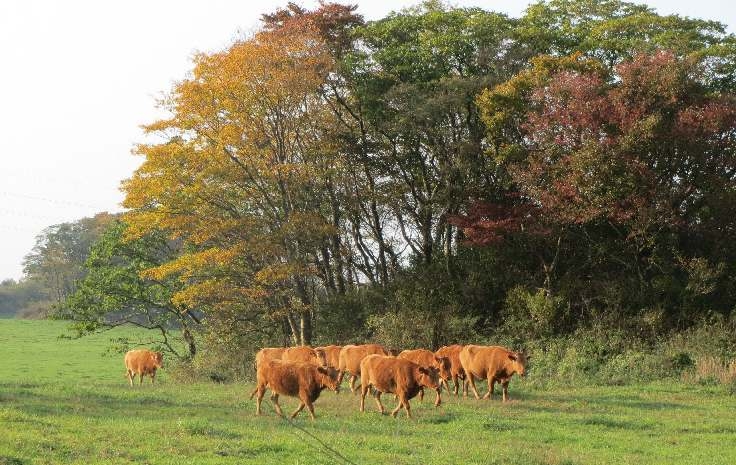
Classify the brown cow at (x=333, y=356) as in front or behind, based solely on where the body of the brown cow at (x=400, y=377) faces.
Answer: behind

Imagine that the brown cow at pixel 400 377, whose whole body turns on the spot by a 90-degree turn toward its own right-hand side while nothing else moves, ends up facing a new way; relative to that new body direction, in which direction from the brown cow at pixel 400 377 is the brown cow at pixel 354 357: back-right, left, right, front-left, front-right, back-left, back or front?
back-right

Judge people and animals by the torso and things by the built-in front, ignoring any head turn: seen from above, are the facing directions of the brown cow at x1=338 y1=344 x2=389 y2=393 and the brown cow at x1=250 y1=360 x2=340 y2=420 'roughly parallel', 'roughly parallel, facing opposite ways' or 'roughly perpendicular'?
roughly parallel

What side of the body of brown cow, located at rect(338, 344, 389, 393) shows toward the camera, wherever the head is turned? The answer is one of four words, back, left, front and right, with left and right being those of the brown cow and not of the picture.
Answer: right

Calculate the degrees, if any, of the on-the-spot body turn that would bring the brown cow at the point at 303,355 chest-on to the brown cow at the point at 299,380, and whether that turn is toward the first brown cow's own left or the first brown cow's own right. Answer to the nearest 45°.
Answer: approximately 90° to the first brown cow's own right

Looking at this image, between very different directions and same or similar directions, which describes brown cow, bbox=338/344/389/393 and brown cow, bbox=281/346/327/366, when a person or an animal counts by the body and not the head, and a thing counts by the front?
same or similar directions

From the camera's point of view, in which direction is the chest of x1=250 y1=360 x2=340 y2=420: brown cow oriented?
to the viewer's right

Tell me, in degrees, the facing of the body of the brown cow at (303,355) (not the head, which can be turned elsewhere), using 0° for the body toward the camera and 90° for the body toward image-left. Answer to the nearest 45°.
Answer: approximately 270°

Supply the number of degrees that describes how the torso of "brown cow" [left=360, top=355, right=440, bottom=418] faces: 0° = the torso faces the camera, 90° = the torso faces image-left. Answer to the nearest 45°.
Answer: approximately 315°

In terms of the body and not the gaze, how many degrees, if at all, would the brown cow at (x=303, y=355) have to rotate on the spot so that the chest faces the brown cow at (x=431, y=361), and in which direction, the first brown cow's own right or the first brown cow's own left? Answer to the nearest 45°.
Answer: approximately 45° to the first brown cow's own right

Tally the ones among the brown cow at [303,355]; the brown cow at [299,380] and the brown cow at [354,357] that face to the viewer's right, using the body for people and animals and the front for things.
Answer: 3

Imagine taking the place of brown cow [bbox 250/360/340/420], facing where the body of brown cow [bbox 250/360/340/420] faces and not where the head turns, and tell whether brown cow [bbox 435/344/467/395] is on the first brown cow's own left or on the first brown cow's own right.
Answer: on the first brown cow's own left

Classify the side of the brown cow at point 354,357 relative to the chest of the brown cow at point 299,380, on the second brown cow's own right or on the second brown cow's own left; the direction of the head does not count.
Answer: on the second brown cow's own left
